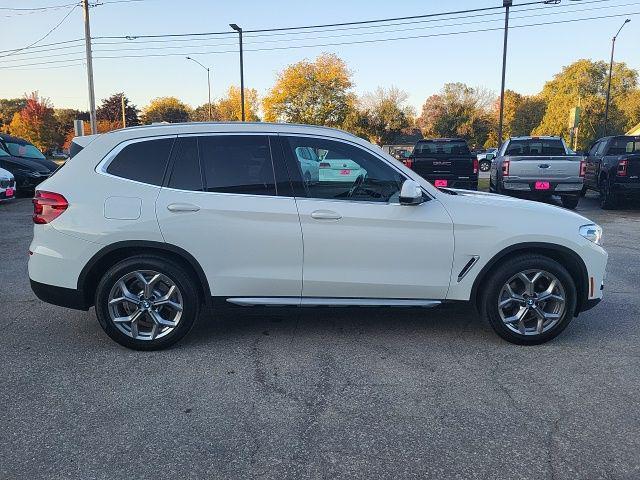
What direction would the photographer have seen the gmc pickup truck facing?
facing away from the viewer

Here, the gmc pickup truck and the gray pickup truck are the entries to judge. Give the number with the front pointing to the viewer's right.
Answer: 0

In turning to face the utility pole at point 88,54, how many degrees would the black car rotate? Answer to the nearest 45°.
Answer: approximately 135° to its left

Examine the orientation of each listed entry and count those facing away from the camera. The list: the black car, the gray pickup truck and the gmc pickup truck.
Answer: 2

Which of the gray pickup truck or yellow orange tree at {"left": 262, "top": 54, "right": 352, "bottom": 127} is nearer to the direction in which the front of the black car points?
the gray pickup truck

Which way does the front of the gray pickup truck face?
away from the camera

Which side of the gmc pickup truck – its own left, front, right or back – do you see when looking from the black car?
left

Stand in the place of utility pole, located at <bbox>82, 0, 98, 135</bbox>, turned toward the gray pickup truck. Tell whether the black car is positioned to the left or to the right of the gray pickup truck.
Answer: right

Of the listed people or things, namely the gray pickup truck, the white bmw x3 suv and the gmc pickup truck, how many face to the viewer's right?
1

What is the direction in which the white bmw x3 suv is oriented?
to the viewer's right

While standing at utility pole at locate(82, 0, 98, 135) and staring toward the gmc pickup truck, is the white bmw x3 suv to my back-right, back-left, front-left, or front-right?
front-right

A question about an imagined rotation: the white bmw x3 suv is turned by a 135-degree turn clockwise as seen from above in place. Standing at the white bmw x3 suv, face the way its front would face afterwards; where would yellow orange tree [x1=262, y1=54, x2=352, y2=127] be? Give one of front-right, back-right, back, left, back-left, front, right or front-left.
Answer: back-right

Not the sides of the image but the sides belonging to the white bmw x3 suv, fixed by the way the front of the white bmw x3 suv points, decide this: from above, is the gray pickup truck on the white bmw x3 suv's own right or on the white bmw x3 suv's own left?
on the white bmw x3 suv's own left
